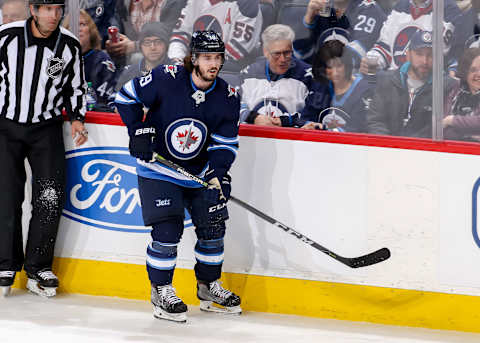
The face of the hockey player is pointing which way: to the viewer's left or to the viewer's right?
to the viewer's right

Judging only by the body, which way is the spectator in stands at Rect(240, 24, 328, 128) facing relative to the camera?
toward the camera

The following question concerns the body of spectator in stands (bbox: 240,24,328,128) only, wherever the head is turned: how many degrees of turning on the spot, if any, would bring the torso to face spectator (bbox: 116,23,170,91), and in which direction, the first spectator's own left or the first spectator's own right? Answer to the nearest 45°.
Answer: approximately 90° to the first spectator's own right

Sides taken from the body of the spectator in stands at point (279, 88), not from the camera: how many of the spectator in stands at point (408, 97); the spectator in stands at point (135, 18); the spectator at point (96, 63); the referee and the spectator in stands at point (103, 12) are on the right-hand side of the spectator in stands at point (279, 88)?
4

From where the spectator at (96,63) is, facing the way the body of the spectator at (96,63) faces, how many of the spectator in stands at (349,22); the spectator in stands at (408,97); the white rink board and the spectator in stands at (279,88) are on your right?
0

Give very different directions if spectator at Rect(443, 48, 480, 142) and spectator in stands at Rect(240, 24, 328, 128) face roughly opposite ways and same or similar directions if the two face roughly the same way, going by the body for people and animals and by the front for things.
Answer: same or similar directions

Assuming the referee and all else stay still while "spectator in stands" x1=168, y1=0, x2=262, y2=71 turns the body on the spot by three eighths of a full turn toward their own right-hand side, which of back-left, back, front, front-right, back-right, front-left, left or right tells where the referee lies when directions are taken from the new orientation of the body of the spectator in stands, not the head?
left

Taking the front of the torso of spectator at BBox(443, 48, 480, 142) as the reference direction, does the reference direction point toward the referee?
no

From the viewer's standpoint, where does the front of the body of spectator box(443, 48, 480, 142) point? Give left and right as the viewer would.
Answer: facing the viewer

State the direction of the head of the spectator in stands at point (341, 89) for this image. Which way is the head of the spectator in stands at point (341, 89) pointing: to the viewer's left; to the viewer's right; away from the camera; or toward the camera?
toward the camera

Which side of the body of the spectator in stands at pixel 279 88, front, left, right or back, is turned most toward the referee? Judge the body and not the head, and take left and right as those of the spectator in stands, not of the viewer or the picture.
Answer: right

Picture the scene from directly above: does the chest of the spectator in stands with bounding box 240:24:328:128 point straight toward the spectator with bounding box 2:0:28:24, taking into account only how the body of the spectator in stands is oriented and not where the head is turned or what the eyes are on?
no

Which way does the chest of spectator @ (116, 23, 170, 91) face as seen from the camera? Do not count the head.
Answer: toward the camera
